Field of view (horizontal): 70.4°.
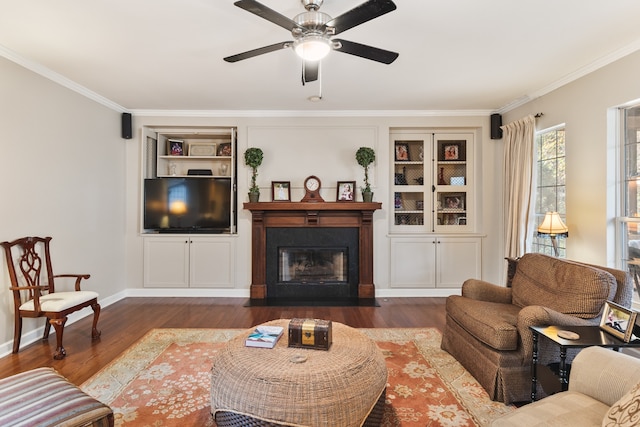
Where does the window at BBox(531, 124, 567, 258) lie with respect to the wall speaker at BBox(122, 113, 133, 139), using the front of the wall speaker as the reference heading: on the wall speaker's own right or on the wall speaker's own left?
on the wall speaker's own left

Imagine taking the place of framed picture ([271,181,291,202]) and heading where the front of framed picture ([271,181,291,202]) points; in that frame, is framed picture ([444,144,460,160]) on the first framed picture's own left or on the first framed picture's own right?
on the first framed picture's own left

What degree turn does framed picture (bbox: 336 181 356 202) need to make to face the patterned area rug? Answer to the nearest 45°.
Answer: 0° — it already faces it

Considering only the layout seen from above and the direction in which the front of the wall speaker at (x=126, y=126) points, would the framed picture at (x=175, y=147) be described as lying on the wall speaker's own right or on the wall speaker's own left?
on the wall speaker's own left

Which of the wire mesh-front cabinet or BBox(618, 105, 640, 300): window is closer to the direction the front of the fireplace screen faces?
the window

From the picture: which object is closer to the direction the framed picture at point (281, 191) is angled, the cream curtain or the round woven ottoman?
the round woven ottoman
